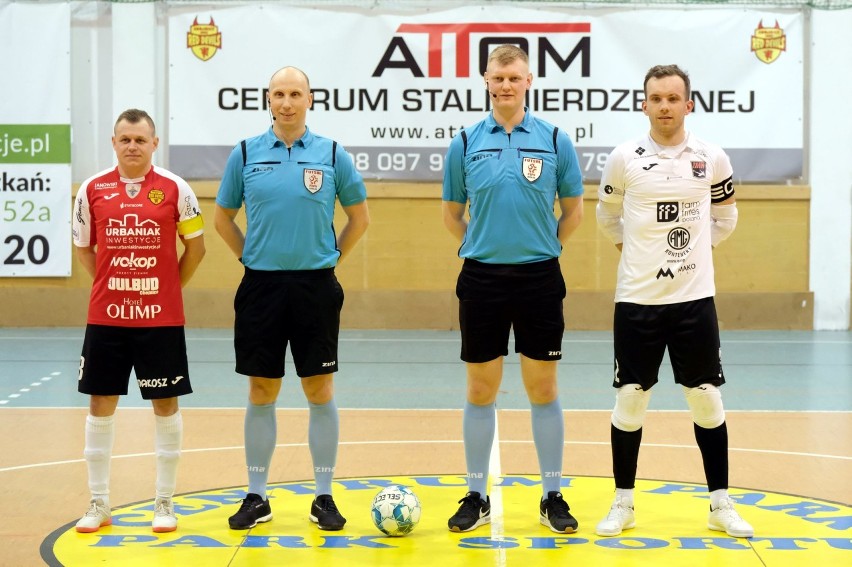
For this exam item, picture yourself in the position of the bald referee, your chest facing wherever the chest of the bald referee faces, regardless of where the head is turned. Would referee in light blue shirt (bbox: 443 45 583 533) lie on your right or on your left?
on your left

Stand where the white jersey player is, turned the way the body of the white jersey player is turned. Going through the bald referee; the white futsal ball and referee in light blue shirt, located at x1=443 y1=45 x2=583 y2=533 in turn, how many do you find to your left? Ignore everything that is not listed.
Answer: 0

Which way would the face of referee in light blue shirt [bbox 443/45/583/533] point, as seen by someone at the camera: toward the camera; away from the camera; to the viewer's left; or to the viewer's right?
toward the camera

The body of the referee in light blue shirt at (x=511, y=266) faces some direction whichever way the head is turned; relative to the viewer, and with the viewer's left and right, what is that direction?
facing the viewer

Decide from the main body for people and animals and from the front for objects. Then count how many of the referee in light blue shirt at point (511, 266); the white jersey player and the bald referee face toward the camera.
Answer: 3

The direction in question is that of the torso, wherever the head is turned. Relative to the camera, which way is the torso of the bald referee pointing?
toward the camera

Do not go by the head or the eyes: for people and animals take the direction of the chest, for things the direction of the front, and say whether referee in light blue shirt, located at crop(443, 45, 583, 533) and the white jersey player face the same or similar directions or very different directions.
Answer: same or similar directions

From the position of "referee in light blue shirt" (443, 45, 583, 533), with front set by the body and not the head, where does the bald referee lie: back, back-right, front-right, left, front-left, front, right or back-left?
right

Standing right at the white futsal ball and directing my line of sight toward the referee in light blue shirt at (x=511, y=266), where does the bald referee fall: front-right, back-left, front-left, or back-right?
back-left

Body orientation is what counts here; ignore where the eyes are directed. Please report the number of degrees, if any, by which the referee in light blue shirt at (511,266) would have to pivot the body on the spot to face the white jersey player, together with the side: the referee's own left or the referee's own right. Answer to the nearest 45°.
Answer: approximately 90° to the referee's own left

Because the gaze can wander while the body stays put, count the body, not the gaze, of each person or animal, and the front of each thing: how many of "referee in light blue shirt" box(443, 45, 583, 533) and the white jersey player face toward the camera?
2

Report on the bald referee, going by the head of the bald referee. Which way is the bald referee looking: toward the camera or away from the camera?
toward the camera

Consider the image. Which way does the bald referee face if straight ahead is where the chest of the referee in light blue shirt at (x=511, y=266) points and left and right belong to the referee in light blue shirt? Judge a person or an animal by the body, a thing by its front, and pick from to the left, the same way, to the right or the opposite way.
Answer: the same way
